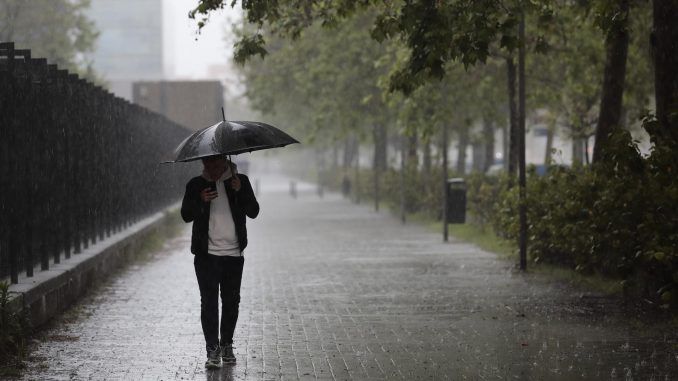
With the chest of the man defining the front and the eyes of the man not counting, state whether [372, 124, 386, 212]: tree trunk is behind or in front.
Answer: behind

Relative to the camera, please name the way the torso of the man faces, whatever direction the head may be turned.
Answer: toward the camera

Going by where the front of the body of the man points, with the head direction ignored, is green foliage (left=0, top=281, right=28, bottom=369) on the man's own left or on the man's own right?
on the man's own right
